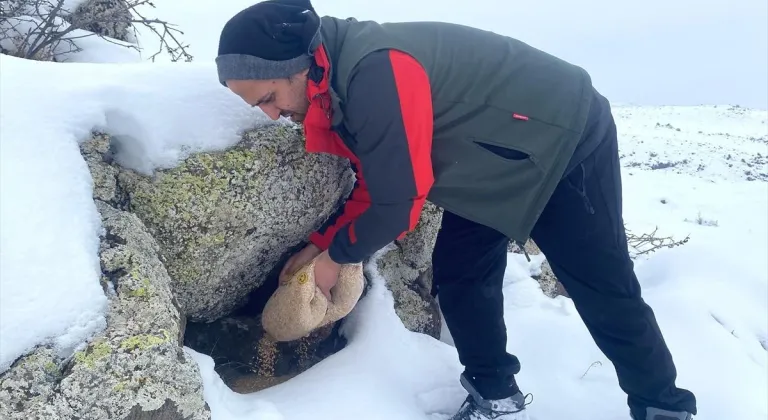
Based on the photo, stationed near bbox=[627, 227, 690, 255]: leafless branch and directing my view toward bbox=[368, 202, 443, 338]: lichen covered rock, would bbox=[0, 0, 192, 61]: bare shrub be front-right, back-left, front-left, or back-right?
front-right

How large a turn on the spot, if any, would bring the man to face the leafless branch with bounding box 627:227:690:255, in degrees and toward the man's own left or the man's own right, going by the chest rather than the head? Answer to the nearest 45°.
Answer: approximately 135° to the man's own right

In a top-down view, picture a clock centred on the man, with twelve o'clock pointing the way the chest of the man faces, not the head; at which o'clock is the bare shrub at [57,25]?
The bare shrub is roughly at 1 o'clock from the man.

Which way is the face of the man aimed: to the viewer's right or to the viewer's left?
to the viewer's left

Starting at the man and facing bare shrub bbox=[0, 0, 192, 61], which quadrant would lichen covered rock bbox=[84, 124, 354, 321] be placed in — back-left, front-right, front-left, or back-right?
front-left

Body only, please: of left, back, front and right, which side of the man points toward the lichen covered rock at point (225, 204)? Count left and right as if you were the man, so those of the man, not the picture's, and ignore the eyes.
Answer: front

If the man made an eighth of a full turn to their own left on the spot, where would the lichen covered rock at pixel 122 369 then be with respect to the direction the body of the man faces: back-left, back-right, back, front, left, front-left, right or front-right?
front

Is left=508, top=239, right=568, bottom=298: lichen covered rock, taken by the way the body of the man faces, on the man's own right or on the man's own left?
on the man's own right

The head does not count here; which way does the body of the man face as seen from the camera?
to the viewer's left

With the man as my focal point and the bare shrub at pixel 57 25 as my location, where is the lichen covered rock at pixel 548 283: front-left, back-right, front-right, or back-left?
front-left

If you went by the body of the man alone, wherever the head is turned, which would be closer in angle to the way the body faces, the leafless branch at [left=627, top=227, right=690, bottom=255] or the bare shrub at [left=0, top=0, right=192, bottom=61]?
the bare shrub
